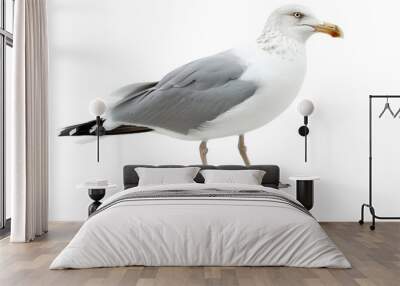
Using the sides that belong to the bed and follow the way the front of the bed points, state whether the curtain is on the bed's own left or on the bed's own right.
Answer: on the bed's own right

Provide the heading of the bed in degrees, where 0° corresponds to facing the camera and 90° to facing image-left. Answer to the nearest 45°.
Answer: approximately 0°
